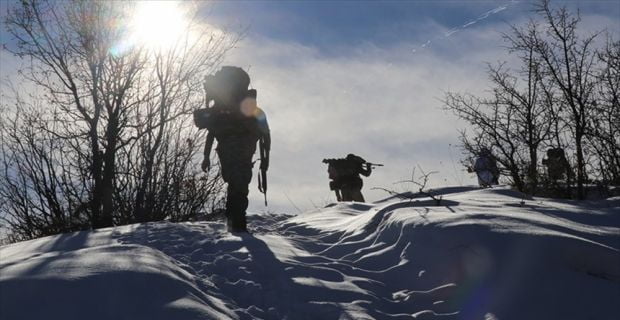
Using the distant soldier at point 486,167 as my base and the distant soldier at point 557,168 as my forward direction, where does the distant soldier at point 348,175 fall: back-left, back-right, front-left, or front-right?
back-right

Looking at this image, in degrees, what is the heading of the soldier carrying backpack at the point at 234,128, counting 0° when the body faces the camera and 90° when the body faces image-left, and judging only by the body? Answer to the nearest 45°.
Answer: approximately 180°

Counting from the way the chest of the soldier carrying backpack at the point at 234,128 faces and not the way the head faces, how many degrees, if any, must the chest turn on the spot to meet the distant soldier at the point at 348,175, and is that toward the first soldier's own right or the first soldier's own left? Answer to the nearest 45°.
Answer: approximately 45° to the first soldier's own right

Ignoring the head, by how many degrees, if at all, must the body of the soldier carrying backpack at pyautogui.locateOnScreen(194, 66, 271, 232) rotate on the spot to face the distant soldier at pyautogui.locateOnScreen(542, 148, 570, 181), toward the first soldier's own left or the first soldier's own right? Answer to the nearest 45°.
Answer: approximately 90° to the first soldier's own right

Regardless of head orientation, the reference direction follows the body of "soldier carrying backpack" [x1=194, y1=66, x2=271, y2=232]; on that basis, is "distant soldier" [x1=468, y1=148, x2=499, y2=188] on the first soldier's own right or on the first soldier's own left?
on the first soldier's own right

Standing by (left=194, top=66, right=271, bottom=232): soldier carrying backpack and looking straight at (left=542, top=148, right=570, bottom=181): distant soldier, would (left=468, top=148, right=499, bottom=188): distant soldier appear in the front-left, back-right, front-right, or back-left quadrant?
front-left
